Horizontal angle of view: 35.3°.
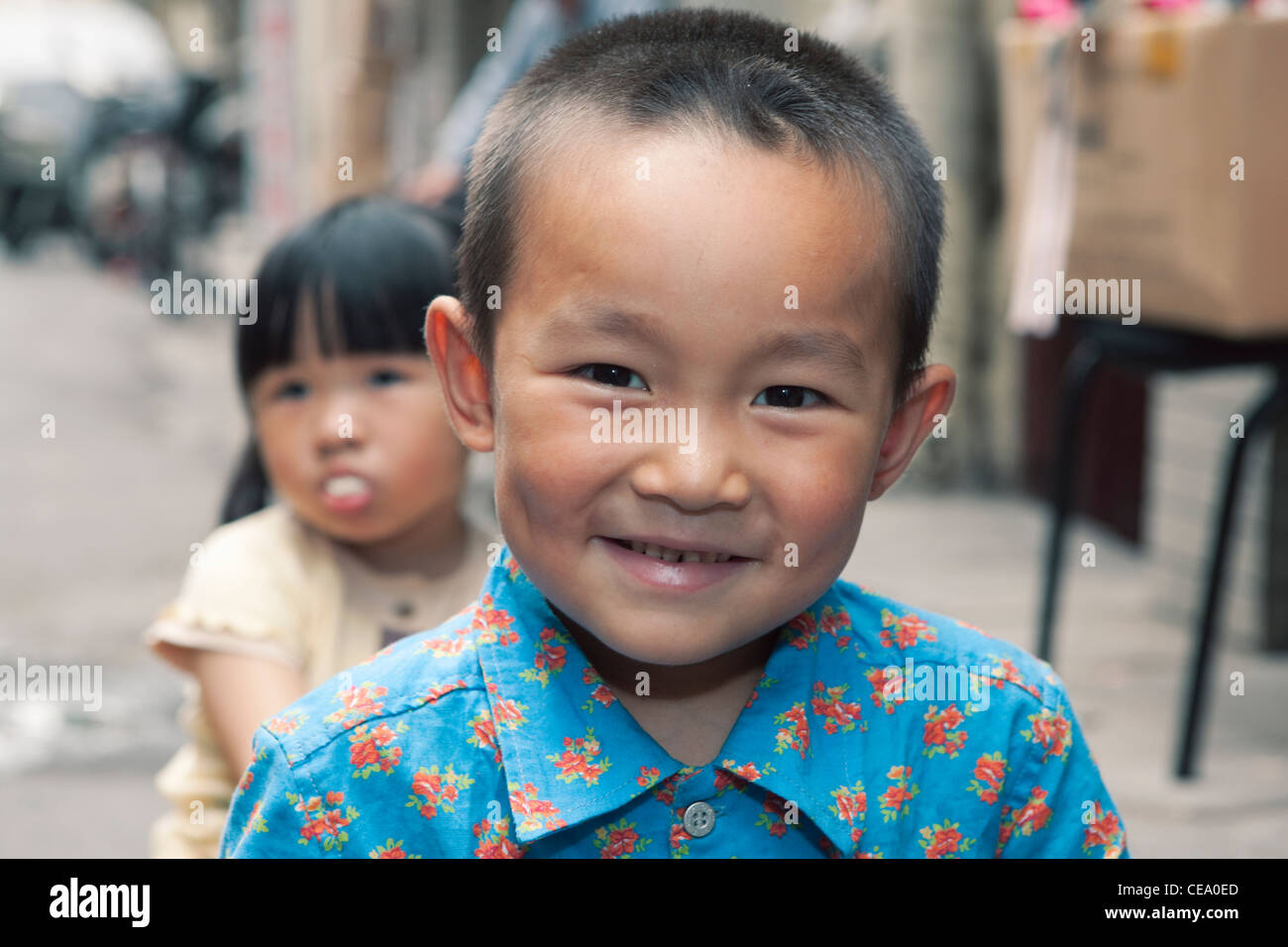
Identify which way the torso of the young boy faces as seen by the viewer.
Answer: toward the camera

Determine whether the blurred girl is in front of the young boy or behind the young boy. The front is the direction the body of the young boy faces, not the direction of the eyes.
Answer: behind

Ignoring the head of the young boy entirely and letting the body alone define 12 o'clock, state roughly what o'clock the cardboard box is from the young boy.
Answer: The cardboard box is roughly at 7 o'clock from the young boy.

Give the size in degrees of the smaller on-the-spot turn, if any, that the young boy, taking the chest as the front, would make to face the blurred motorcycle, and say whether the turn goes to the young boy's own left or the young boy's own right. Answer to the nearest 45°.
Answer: approximately 180°

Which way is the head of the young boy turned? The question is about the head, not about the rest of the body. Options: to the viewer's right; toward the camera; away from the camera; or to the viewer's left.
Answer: toward the camera

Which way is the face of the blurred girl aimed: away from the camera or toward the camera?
toward the camera

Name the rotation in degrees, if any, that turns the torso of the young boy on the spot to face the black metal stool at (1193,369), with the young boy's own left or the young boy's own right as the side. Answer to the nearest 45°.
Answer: approximately 135° to the young boy's own left
